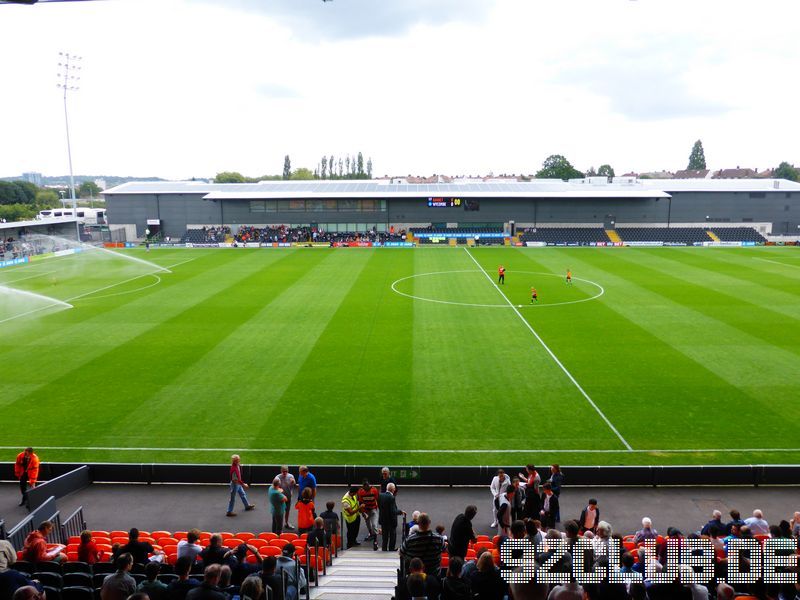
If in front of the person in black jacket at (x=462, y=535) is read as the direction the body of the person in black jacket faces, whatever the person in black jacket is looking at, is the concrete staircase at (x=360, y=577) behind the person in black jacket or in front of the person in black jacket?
behind

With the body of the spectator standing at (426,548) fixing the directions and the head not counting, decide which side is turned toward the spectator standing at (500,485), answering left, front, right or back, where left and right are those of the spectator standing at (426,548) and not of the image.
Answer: front

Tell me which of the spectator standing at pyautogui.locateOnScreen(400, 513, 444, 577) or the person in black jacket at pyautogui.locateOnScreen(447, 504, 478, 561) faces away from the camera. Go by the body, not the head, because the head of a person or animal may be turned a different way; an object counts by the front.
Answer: the spectator standing

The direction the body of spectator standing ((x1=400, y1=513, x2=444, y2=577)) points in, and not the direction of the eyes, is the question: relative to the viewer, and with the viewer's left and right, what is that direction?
facing away from the viewer

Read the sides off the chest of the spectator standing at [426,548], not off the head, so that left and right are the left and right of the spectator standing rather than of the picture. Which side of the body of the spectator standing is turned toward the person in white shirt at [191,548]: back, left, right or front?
left

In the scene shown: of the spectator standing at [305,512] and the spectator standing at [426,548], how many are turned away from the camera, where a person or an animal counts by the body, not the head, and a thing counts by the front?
2

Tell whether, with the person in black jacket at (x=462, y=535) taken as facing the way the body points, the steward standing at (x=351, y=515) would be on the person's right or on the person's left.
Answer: on the person's left

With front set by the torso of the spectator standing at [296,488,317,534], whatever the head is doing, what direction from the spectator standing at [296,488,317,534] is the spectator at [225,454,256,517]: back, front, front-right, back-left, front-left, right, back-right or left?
front-left

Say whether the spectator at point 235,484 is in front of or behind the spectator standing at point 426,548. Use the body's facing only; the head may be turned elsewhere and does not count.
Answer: in front

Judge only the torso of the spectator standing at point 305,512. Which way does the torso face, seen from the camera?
away from the camera
